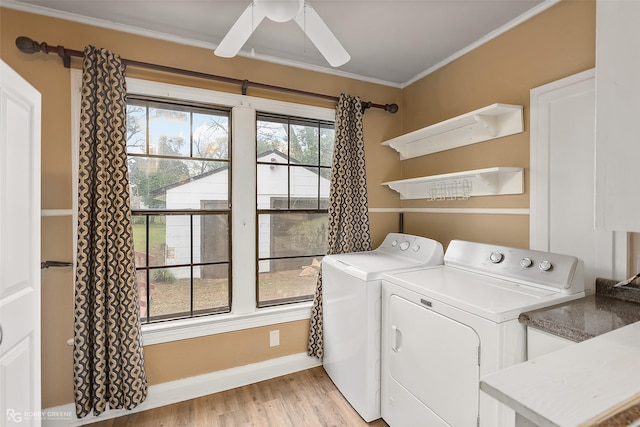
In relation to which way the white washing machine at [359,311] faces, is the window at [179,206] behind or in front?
in front

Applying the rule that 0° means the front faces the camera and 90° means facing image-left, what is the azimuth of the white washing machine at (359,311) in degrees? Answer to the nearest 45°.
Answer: approximately 45°

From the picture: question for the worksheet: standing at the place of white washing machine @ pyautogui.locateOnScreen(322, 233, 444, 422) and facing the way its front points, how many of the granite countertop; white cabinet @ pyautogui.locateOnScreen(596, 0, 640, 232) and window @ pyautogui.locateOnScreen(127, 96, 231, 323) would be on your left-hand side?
2

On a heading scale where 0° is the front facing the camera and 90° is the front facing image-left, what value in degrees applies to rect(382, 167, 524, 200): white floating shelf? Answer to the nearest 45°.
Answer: approximately 45°

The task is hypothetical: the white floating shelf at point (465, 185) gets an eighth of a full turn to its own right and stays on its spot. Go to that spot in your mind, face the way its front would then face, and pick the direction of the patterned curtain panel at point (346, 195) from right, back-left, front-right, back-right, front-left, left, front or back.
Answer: front

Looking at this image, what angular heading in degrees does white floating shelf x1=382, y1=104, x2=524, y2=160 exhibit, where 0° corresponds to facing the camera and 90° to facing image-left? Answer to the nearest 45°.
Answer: approximately 45°

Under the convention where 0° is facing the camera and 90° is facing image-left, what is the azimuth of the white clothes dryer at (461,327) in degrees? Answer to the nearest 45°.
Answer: approximately 45°

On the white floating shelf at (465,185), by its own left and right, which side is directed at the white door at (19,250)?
front
